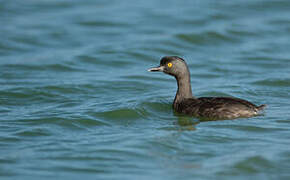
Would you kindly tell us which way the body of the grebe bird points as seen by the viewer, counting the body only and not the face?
to the viewer's left
